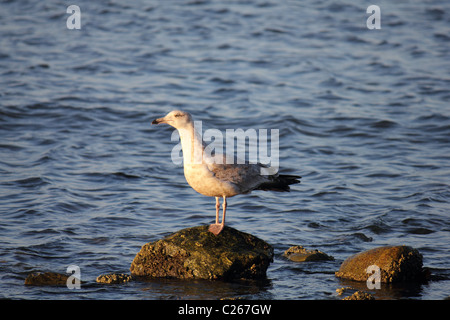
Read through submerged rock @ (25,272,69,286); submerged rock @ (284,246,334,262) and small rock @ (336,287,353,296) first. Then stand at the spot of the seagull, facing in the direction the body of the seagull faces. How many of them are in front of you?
1

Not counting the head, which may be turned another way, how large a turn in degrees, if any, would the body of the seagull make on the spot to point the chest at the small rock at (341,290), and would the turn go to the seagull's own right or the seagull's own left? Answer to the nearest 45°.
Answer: approximately 180°

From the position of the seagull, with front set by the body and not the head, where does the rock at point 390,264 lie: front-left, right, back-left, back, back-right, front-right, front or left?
back

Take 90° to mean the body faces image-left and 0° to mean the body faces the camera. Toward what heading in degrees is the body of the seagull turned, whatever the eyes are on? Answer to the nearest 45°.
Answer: approximately 90°

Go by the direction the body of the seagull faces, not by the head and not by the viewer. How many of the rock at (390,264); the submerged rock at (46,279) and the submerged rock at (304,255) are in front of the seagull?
1

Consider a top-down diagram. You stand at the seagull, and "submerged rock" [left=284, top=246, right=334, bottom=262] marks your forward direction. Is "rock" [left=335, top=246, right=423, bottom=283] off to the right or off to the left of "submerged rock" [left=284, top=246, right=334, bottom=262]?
right

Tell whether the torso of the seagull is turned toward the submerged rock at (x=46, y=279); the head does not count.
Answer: yes

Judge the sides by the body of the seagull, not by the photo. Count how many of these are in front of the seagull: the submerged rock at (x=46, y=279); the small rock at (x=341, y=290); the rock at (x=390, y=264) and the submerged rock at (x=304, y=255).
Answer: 1
